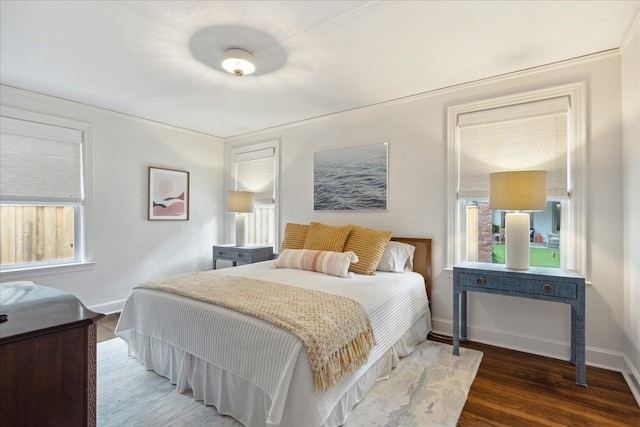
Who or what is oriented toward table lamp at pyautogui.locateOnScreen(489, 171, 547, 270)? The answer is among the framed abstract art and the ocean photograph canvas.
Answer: the framed abstract art

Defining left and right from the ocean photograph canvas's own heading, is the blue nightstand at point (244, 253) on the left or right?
on its right

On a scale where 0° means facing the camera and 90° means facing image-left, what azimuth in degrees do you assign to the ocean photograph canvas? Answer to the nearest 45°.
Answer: approximately 45°

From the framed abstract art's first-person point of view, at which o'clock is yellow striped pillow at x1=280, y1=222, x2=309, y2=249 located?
The yellow striped pillow is roughly at 12 o'clock from the framed abstract art.

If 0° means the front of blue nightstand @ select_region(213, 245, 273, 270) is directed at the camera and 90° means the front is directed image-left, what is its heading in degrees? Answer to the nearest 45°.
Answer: approximately 45°

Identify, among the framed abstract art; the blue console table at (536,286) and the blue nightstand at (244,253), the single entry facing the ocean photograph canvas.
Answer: the framed abstract art

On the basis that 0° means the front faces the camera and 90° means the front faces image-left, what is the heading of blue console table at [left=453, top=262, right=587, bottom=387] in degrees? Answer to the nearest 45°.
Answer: approximately 0°
